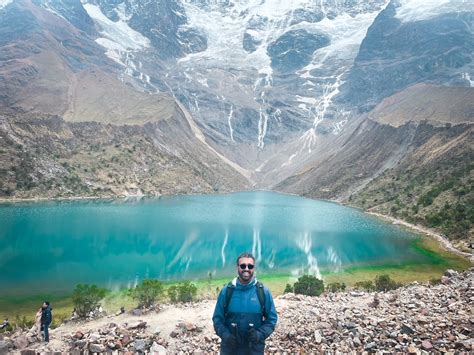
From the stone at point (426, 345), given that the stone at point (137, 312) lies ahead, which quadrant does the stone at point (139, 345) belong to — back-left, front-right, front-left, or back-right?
front-left

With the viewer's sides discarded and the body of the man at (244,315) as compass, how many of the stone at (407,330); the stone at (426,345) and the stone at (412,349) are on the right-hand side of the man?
0

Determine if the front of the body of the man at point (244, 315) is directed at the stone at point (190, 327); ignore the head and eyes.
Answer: no

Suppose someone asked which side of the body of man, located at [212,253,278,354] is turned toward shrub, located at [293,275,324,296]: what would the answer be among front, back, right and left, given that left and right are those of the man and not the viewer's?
back

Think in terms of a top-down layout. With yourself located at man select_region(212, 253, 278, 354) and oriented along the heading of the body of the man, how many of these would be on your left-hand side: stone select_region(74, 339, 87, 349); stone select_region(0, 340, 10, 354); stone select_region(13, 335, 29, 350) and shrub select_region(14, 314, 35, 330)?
0

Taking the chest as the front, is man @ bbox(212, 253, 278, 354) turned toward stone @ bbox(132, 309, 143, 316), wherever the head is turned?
no

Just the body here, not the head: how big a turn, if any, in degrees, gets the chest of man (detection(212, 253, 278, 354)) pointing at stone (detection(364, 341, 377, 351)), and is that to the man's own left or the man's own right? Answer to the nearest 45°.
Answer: approximately 135° to the man's own left

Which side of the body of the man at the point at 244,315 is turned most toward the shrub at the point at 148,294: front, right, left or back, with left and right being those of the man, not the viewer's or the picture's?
back

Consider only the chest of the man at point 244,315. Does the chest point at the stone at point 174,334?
no

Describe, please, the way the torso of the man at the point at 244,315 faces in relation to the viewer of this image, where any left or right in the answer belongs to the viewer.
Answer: facing the viewer

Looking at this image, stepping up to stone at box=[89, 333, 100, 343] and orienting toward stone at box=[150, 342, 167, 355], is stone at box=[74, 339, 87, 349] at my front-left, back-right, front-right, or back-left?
back-right

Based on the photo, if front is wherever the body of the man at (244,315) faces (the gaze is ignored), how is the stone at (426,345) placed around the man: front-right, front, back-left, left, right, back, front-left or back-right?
back-left

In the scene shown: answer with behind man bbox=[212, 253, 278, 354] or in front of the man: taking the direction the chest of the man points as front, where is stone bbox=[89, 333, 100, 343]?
behind

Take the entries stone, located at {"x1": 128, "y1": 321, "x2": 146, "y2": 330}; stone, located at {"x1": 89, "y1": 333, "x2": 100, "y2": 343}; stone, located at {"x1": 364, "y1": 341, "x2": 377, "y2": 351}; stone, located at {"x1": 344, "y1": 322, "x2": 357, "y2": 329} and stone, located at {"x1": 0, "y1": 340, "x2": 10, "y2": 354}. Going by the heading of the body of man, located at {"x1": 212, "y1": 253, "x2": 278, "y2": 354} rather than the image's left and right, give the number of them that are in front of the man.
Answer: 0

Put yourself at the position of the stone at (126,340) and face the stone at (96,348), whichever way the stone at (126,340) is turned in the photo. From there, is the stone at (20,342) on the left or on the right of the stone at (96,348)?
right

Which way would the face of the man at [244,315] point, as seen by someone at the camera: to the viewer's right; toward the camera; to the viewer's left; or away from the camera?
toward the camera
